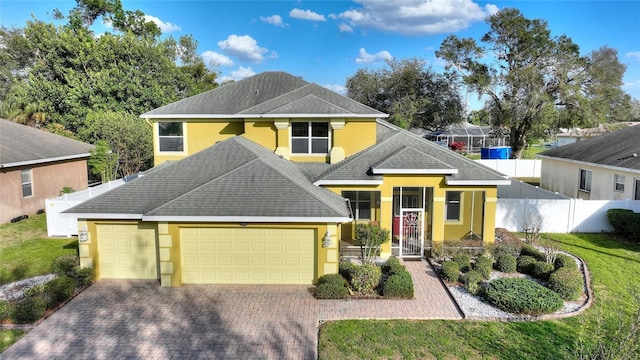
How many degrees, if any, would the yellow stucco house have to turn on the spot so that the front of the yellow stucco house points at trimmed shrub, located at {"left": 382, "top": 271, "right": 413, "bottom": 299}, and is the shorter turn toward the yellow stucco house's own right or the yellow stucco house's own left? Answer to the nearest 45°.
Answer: approximately 45° to the yellow stucco house's own left

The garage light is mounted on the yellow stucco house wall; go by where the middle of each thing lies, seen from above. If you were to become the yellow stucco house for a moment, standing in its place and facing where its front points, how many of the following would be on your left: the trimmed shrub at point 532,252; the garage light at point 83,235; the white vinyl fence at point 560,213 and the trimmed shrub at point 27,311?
2

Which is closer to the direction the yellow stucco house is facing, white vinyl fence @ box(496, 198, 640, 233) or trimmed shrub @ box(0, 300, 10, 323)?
the trimmed shrub

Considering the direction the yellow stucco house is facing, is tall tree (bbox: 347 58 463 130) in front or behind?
behind

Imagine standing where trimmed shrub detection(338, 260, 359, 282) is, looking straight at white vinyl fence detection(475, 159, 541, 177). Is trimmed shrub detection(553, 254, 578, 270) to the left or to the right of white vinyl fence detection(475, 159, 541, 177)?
right

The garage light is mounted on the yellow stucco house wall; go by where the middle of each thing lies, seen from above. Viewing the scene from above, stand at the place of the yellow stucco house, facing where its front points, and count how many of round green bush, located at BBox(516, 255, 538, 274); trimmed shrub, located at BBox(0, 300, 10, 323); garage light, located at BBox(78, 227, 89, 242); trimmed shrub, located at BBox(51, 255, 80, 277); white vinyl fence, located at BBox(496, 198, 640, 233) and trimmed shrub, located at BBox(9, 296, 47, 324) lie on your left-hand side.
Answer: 2

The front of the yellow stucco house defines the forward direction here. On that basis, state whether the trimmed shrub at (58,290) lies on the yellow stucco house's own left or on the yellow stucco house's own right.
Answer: on the yellow stucco house's own right

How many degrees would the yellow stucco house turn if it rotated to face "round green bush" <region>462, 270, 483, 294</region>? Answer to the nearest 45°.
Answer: approximately 45° to its left

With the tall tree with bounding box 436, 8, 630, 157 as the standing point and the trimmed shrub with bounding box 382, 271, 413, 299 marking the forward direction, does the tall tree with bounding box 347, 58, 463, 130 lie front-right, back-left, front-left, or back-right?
back-right

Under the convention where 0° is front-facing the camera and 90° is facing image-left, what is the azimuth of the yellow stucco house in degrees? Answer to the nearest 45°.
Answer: approximately 0°

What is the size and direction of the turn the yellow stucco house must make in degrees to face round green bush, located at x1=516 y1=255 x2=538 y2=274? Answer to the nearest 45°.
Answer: approximately 90° to its left

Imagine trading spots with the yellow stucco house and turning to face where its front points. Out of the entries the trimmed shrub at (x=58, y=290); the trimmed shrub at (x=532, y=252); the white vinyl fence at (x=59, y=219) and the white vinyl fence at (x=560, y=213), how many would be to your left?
2

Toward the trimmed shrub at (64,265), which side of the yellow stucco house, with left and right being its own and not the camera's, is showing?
right

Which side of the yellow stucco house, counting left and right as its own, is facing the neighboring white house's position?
left

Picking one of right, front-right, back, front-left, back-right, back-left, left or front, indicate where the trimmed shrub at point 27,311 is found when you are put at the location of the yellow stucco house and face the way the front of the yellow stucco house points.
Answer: front-right

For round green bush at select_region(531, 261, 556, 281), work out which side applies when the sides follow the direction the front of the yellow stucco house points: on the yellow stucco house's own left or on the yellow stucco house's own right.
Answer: on the yellow stucco house's own left

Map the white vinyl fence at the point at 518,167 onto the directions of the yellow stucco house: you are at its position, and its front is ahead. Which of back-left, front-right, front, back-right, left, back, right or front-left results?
back-left

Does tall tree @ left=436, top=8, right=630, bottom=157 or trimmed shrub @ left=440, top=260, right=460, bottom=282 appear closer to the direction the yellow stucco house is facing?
the trimmed shrub

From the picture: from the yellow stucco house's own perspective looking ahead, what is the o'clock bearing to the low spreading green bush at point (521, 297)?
The low spreading green bush is roughly at 10 o'clock from the yellow stucco house.
